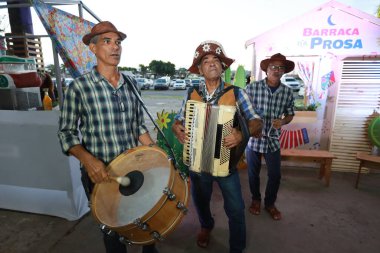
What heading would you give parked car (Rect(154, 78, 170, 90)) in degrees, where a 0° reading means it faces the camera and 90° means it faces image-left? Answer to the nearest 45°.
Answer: approximately 0°

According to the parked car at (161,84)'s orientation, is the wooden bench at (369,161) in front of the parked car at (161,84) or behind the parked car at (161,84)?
in front

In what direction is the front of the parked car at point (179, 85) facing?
toward the camera

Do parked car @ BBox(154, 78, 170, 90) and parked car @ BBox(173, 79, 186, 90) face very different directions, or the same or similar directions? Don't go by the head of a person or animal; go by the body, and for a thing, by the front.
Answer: same or similar directions

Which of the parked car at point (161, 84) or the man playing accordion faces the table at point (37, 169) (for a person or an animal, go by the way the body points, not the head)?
the parked car

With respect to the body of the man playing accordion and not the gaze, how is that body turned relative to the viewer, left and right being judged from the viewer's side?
facing the viewer

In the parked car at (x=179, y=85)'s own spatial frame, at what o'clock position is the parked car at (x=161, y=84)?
the parked car at (x=161, y=84) is roughly at 2 o'clock from the parked car at (x=179, y=85).

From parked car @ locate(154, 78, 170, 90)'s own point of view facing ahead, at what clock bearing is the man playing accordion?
The man playing accordion is roughly at 12 o'clock from the parked car.

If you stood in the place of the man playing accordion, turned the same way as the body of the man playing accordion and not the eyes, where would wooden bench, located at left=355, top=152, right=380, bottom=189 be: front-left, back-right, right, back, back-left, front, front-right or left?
back-left

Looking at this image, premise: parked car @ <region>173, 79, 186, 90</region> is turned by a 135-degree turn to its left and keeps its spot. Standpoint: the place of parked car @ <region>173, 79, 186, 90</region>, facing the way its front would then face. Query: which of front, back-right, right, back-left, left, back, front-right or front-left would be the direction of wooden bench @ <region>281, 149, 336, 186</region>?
back-right

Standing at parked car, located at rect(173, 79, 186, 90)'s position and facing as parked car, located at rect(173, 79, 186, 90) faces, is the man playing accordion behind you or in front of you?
in front

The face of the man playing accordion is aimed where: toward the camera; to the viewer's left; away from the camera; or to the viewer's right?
toward the camera

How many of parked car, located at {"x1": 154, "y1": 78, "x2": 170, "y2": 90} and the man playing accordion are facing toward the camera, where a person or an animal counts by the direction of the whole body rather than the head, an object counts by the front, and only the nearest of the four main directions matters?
2

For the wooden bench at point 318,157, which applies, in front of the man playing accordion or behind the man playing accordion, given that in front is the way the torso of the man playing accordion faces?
behind

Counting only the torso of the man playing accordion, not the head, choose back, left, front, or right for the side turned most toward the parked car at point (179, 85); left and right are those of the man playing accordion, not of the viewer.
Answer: back
